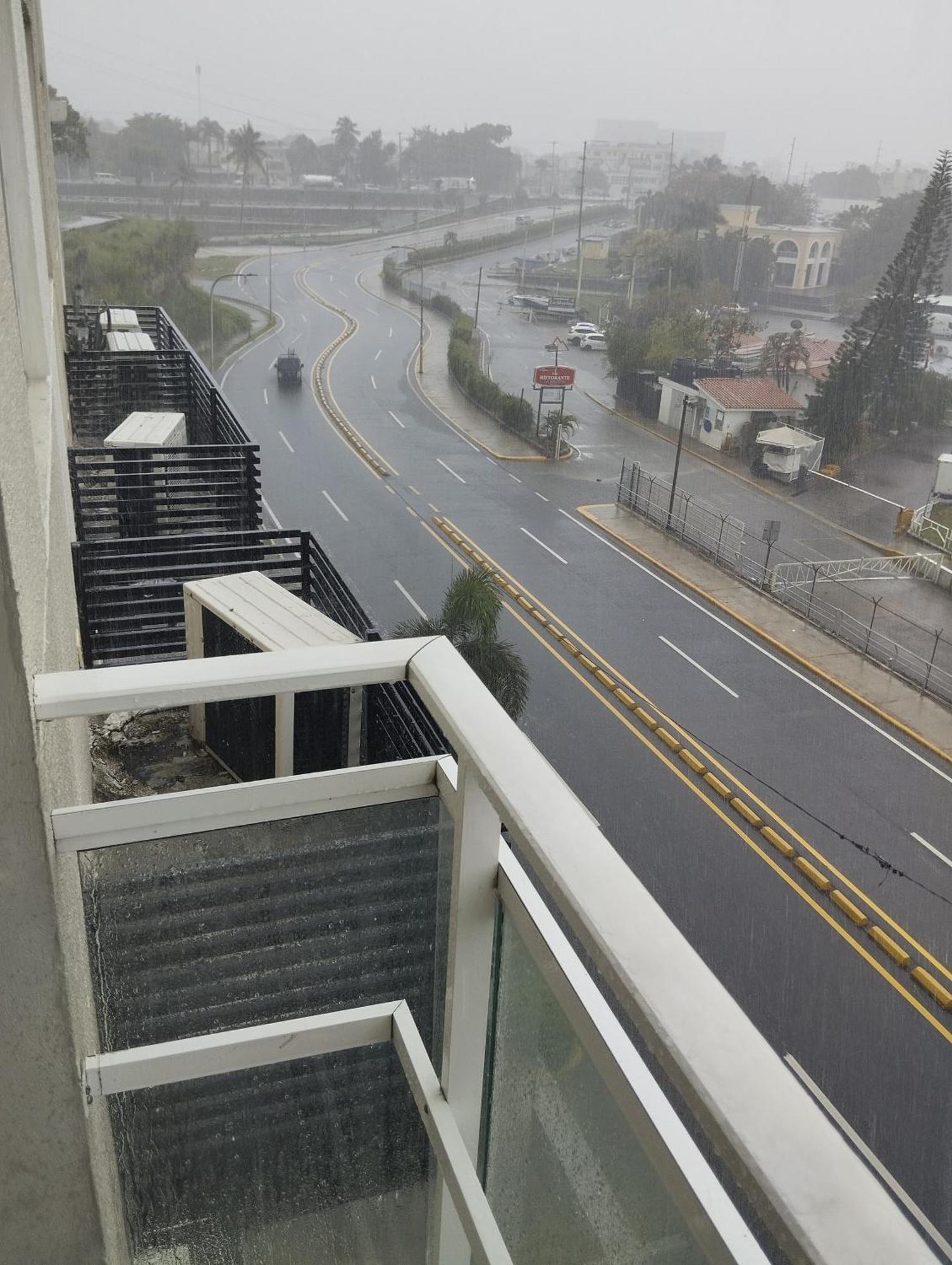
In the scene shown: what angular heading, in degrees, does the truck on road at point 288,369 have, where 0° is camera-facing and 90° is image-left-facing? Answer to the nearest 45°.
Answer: approximately 0°

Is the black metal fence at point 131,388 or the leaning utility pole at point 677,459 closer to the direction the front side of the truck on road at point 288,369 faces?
the black metal fence

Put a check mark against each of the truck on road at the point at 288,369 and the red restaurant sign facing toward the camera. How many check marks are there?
2

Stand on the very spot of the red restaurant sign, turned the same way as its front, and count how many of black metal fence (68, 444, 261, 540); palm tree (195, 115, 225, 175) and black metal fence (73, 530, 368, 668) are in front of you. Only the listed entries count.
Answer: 2

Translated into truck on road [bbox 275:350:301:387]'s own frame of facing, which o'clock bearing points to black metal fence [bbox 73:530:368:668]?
The black metal fence is roughly at 12 o'clock from the truck on road.

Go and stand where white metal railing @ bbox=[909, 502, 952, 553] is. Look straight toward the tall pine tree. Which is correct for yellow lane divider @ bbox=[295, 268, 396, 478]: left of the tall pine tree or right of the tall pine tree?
left

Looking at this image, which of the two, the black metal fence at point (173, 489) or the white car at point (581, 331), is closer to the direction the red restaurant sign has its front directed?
the black metal fence

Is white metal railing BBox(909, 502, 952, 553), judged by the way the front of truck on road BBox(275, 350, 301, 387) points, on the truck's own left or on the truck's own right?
on the truck's own left

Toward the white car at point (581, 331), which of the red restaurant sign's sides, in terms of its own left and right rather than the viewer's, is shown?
back
